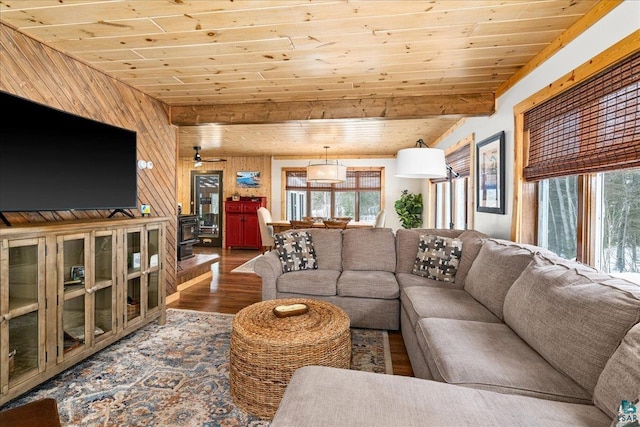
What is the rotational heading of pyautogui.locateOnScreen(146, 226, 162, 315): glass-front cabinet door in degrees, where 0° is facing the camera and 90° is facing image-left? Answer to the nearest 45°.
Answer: approximately 315°

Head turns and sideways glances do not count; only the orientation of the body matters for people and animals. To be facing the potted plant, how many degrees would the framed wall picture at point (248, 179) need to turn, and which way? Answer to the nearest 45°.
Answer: approximately 45° to its left

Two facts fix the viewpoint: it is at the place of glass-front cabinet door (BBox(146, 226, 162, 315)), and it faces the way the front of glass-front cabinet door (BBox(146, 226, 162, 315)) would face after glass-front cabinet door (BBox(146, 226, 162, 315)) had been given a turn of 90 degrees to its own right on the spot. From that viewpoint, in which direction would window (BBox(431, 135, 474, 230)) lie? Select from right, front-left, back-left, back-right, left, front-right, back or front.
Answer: back-left

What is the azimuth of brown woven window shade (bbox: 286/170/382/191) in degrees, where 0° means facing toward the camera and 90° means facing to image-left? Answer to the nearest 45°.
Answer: approximately 0°

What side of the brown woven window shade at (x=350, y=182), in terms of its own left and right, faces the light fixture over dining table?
front

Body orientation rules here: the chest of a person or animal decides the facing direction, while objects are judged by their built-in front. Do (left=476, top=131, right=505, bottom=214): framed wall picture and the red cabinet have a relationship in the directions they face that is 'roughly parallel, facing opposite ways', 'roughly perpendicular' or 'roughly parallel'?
roughly perpendicular

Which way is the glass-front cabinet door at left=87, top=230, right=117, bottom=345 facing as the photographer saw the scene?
facing the viewer and to the right of the viewer

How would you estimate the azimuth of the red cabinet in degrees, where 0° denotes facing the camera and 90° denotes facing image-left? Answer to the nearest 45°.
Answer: approximately 0°

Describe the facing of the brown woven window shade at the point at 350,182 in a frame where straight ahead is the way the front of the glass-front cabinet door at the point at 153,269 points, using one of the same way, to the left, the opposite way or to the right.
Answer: to the right

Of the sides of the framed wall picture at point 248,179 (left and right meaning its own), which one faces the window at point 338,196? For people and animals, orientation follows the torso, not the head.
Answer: left

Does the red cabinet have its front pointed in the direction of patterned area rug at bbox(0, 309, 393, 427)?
yes

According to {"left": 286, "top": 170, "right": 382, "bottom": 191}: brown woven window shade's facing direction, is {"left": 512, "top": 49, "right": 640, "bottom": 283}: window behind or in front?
in front

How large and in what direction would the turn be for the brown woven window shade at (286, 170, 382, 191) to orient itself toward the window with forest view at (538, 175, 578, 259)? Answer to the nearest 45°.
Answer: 0° — it already faces it

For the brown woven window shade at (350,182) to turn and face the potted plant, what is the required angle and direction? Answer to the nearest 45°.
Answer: approximately 45° to its left

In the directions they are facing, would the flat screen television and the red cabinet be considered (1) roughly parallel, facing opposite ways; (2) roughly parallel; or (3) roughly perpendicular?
roughly perpendicular
